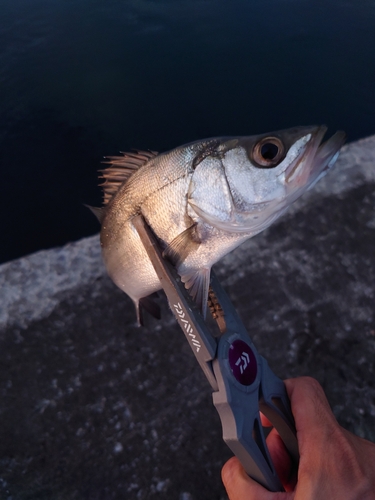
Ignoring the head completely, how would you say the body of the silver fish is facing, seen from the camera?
to the viewer's right
